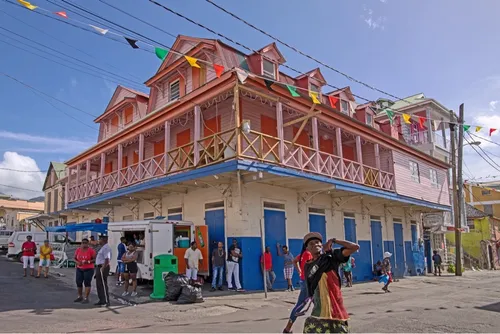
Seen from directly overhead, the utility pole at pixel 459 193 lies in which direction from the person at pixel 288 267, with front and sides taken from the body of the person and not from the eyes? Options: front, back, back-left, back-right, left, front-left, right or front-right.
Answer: back

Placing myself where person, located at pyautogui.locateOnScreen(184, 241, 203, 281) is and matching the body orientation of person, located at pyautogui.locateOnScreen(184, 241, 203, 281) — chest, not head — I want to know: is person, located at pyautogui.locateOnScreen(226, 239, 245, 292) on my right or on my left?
on my left

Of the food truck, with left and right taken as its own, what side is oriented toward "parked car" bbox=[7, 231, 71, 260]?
front

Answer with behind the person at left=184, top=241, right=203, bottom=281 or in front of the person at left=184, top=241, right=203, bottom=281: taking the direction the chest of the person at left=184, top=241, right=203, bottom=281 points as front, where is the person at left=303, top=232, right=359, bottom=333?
in front

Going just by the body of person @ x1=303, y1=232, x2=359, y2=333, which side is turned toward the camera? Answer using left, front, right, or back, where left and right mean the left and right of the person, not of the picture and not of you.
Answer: front

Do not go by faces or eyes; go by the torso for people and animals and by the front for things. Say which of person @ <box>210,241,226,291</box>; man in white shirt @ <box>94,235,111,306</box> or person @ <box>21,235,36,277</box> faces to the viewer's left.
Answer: the man in white shirt

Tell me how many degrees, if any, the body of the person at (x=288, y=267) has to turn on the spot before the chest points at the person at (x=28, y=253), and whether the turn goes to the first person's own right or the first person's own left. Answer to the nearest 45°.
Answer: approximately 45° to the first person's own right

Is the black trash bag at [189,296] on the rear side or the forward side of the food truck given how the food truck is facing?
on the rear side

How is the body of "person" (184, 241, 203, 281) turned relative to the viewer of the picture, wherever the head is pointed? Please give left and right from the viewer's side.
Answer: facing the viewer

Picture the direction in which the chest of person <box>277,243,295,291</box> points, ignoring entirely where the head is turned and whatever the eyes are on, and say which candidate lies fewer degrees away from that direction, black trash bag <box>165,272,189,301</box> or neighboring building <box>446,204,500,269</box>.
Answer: the black trash bag
